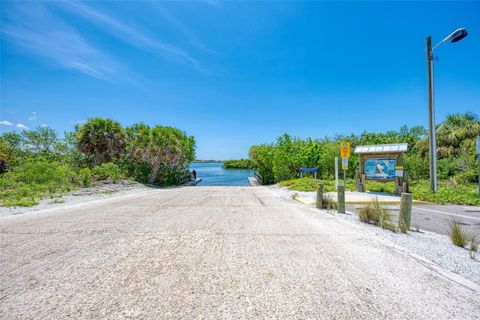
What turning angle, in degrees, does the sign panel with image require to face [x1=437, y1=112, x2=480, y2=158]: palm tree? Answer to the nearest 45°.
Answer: approximately 135° to its left

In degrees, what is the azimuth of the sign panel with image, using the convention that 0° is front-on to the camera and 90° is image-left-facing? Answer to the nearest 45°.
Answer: approximately 0°

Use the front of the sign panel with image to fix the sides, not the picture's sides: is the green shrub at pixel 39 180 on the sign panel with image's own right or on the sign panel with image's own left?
on the sign panel with image's own right

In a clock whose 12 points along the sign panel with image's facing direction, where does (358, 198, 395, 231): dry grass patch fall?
The dry grass patch is roughly at 12 o'clock from the sign panel with image.

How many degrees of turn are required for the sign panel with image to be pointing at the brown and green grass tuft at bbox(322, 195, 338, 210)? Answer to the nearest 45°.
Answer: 0° — it already faces it

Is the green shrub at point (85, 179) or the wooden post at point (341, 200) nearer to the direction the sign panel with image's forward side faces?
the wooden post

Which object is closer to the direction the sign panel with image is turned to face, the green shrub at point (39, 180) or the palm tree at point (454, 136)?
the green shrub

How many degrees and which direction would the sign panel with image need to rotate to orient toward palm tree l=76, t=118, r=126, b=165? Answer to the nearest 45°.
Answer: approximately 90° to its right

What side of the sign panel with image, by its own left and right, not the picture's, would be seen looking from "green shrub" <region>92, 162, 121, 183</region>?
right

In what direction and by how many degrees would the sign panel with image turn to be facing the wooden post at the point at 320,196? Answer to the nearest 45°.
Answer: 0° — it already faces it
